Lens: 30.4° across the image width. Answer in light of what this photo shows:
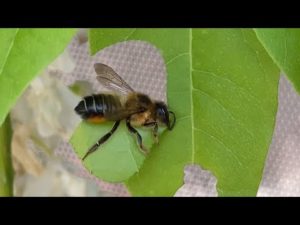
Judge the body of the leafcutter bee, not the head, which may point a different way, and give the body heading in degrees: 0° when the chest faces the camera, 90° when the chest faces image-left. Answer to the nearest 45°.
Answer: approximately 270°
